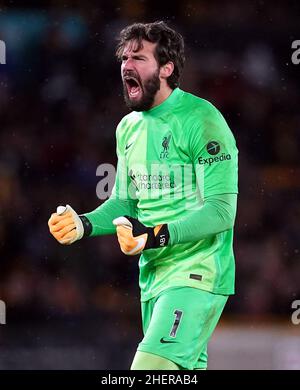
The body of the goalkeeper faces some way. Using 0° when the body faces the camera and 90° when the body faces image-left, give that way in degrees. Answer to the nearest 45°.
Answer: approximately 45°
